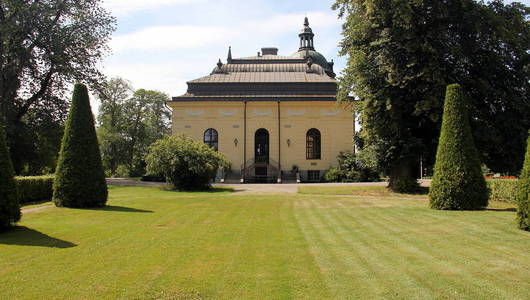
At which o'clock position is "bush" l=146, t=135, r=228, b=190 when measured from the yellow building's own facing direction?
The bush is roughly at 1 o'clock from the yellow building.

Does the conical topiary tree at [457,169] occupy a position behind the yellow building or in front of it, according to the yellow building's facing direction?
in front

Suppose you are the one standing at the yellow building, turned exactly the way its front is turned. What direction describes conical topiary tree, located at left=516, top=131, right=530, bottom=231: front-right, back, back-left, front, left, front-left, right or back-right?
front

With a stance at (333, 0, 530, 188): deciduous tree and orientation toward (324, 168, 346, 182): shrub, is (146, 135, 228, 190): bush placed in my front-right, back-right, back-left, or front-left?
front-left

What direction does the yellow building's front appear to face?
toward the camera

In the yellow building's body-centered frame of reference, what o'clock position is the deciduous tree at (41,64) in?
The deciduous tree is roughly at 2 o'clock from the yellow building.

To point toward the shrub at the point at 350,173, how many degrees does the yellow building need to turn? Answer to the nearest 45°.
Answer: approximately 45° to its left

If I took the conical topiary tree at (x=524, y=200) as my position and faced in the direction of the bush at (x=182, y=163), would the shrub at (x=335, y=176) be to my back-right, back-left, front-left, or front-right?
front-right

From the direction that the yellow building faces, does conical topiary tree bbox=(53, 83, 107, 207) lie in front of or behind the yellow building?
in front

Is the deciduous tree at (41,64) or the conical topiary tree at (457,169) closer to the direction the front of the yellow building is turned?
the conical topiary tree

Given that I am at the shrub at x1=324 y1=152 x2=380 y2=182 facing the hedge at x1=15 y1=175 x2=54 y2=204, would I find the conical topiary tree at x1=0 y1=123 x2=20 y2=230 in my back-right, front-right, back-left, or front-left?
front-left

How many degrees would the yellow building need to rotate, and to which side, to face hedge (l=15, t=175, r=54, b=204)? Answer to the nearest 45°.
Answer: approximately 45° to its right

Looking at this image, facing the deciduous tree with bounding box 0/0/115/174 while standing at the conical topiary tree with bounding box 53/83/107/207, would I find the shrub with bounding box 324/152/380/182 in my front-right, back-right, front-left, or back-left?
front-right
